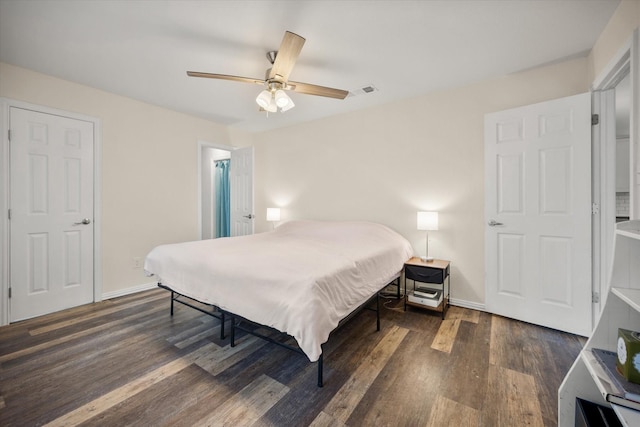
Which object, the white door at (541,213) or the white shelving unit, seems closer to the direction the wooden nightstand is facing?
the white shelving unit

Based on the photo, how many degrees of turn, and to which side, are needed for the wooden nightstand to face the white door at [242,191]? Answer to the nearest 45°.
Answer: approximately 90° to its right

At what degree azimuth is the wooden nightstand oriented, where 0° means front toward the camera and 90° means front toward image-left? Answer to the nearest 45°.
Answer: approximately 0°

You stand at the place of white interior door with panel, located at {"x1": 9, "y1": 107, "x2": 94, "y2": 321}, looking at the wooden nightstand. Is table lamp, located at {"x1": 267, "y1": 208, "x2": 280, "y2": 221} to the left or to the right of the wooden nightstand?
left

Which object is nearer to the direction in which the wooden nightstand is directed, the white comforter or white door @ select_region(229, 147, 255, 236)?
the white comforter

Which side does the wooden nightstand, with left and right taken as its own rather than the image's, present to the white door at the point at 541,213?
left

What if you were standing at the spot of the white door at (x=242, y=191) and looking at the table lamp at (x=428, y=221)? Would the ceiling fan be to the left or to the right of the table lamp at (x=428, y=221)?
right

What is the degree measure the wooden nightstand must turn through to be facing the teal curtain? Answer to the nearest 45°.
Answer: approximately 90° to its right

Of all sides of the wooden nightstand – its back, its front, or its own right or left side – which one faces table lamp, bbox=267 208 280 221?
right
